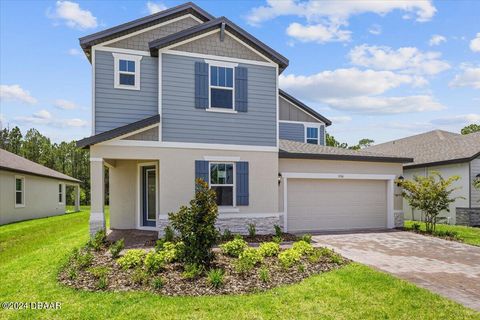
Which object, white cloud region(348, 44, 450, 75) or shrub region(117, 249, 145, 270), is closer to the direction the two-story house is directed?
the shrub

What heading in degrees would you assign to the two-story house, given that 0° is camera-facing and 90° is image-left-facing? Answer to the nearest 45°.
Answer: approximately 0°

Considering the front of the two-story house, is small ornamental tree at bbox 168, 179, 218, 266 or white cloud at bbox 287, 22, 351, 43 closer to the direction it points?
the small ornamental tree

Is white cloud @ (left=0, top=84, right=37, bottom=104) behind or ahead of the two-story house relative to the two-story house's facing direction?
behind

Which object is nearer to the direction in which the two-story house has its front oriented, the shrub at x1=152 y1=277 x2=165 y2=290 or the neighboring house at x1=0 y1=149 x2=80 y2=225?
the shrub

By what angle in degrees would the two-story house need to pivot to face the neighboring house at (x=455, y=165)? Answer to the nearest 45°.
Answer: approximately 135° to its left

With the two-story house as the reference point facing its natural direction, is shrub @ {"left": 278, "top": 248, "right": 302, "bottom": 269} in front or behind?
in front

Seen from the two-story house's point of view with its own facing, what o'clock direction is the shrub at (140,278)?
The shrub is roughly at 12 o'clock from the two-story house.

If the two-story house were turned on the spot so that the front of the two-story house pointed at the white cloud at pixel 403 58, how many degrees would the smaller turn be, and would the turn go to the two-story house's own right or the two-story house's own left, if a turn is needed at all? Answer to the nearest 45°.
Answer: approximately 135° to the two-story house's own left
